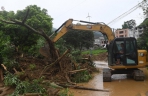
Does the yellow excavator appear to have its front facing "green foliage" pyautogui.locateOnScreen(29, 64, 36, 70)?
yes

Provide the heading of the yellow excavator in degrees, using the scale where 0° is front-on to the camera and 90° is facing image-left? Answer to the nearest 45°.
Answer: approximately 90°
